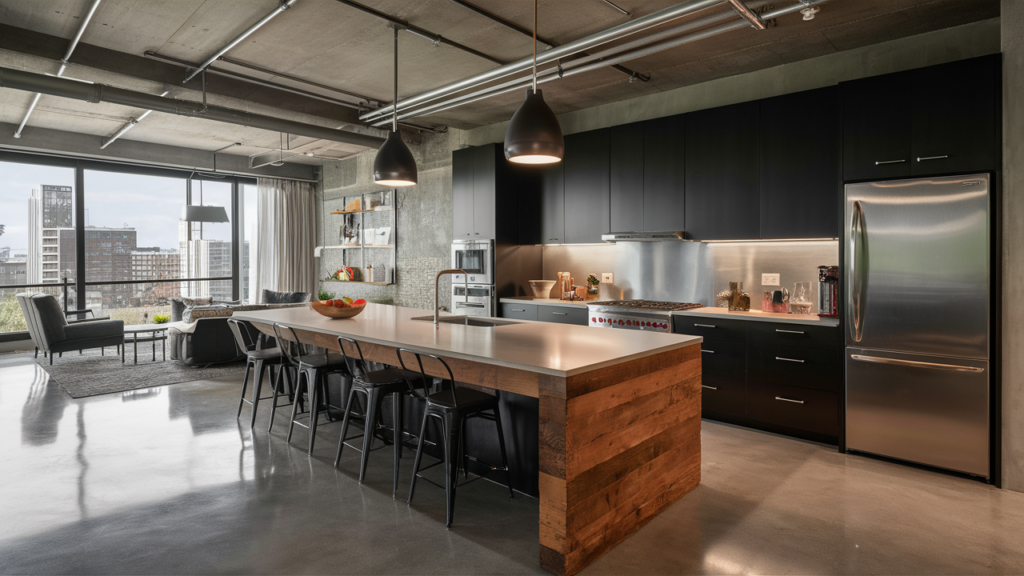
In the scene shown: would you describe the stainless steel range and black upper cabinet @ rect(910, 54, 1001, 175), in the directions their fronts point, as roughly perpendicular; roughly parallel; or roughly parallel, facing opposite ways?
roughly parallel

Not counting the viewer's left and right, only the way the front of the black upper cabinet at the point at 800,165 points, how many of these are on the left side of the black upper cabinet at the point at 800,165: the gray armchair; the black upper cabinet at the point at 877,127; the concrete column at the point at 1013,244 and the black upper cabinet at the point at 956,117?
3

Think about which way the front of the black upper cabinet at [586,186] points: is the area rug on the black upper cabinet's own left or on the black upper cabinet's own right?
on the black upper cabinet's own right

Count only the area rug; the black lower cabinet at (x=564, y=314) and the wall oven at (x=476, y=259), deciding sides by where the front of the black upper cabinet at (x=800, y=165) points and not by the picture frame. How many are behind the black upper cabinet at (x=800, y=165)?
0

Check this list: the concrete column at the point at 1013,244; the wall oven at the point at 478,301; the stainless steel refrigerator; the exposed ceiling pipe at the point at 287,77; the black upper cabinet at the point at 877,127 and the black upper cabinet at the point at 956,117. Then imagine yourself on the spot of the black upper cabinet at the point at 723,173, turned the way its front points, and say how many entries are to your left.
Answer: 4

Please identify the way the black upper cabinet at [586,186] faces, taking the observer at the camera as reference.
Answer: facing the viewer and to the left of the viewer

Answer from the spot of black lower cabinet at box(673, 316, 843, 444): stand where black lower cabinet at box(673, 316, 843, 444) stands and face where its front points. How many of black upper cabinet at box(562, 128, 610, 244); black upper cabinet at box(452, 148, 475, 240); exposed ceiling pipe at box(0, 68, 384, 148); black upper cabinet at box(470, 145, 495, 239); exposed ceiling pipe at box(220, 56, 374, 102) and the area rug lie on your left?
0

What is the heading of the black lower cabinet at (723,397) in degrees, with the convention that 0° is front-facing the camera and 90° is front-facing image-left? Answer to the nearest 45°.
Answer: approximately 45°

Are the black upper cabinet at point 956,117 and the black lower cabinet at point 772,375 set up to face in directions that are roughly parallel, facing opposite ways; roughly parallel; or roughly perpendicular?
roughly parallel

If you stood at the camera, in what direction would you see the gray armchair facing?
facing to the right of the viewer

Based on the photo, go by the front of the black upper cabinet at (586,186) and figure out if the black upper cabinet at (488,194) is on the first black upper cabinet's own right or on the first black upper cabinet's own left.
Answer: on the first black upper cabinet's own right

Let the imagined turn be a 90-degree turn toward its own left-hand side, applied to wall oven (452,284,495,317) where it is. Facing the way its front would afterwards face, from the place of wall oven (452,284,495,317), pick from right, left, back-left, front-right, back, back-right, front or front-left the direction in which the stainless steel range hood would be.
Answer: front

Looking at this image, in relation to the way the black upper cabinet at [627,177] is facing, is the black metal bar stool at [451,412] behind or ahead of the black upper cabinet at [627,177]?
ahead

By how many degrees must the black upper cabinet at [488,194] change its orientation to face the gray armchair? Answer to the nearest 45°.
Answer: approximately 45° to its right

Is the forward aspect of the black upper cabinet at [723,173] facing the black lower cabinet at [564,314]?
no

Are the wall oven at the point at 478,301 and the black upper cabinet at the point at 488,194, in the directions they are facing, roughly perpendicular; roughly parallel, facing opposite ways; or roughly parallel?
roughly parallel

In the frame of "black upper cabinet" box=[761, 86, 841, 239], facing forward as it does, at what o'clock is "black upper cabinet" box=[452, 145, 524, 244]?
"black upper cabinet" box=[452, 145, 524, 244] is roughly at 2 o'clock from "black upper cabinet" box=[761, 86, 841, 239].

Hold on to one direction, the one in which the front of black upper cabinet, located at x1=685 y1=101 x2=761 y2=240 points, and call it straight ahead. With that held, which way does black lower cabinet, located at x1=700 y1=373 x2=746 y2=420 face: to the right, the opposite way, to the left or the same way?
the same way
